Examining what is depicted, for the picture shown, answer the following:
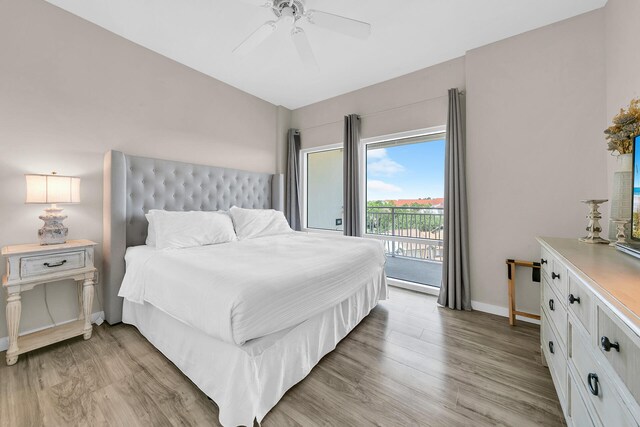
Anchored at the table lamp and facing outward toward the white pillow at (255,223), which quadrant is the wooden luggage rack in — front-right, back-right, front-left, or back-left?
front-right

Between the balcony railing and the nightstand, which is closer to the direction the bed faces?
the balcony railing

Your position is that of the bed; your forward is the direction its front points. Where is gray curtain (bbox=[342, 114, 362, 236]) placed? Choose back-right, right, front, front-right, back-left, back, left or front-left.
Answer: left

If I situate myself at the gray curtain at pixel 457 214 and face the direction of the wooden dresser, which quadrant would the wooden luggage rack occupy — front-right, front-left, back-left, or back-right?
front-left

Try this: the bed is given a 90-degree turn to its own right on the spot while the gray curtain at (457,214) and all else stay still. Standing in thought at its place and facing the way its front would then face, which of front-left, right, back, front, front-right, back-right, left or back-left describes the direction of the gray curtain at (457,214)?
back-left

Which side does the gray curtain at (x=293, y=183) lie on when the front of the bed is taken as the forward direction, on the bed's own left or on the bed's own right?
on the bed's own left

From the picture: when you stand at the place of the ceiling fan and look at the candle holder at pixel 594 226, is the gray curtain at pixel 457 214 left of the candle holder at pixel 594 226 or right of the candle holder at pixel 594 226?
left

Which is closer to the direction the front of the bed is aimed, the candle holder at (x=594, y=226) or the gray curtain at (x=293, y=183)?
the candle holder

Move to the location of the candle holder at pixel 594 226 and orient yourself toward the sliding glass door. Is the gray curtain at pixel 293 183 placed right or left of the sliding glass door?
left

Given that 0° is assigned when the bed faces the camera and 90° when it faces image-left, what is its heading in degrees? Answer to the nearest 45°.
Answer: approximately 315°

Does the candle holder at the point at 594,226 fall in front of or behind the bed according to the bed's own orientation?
in front

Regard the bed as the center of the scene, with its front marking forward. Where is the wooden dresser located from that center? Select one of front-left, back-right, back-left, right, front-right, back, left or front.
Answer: front

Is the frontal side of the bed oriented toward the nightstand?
no

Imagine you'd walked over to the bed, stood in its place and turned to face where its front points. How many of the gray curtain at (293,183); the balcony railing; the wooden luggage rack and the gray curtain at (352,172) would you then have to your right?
0

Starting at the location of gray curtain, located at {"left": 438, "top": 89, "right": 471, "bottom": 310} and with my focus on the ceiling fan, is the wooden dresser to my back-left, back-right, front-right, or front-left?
front-left

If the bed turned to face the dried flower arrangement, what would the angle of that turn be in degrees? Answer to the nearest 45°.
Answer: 0° — it already faces it

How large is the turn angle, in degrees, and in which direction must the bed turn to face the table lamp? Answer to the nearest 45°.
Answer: approximately 180°

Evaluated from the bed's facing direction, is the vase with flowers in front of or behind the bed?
in front
